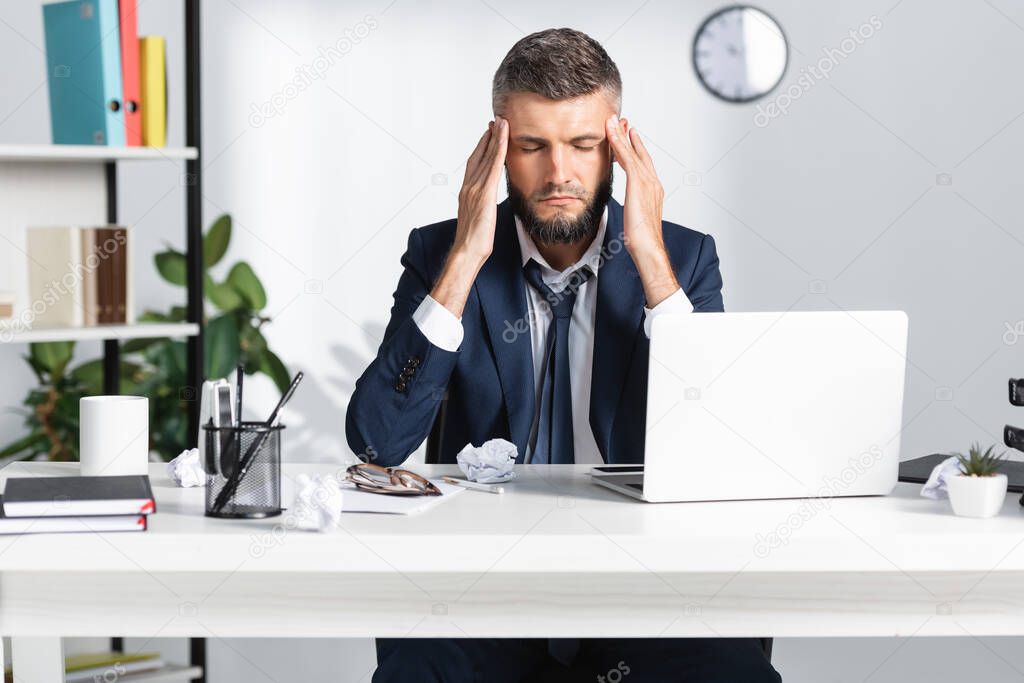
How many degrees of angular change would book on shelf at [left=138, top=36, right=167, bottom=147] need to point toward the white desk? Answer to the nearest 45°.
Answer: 0° — it already faces it

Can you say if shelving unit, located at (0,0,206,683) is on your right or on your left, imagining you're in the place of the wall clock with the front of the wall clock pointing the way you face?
on your right

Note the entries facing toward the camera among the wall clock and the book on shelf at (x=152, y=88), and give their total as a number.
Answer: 2

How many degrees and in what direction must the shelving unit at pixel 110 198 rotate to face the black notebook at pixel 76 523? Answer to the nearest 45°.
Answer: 0° — it already faces it

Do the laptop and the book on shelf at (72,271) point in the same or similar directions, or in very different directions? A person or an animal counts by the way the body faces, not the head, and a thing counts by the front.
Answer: very different directions
